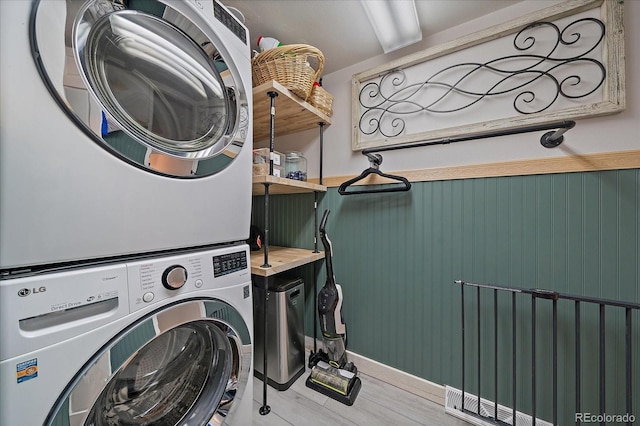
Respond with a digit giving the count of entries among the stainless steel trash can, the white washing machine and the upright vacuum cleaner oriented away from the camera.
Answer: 0

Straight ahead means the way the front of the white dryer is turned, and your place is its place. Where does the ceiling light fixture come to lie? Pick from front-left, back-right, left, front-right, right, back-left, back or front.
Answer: front-left

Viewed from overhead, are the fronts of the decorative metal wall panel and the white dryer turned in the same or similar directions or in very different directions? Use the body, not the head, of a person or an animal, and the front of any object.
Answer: very different directions

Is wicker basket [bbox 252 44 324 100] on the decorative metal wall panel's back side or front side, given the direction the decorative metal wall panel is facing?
on the front side

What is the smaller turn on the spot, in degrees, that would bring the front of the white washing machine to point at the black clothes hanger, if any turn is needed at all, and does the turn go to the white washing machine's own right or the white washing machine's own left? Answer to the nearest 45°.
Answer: approximately 45° to the white washing machine's own left

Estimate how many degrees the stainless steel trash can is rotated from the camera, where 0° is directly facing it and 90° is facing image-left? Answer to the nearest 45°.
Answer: approximately 315°

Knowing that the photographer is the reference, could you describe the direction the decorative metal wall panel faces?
facing the viewer and to the left of the viewer

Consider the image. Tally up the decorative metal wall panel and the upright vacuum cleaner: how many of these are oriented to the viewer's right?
0

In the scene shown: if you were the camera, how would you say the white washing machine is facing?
facing the viewer and to the right of the viewer
